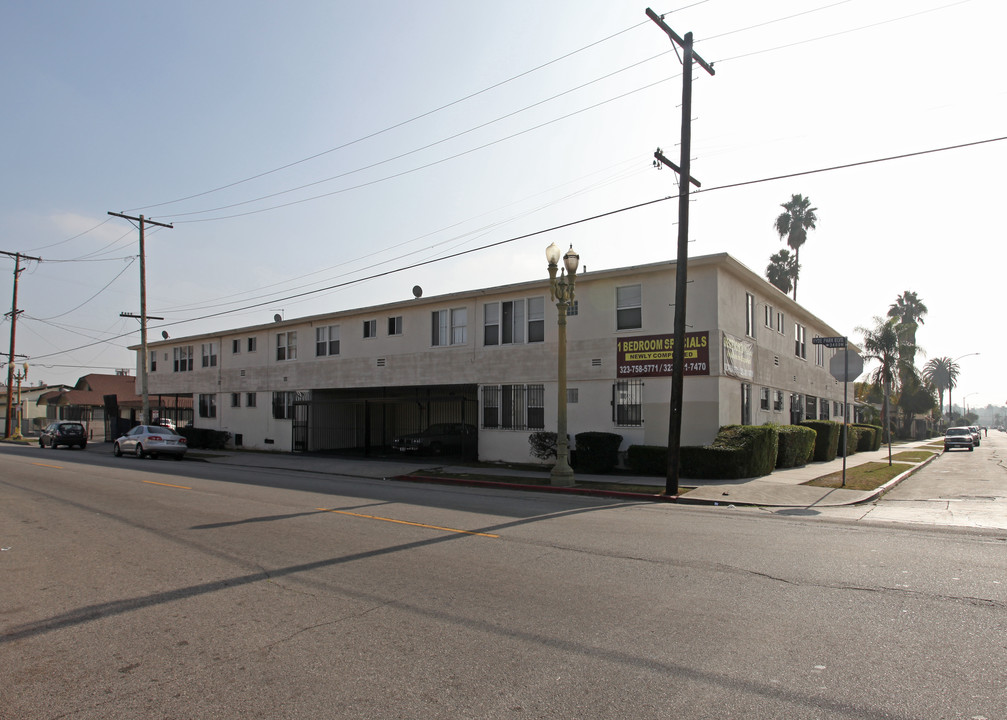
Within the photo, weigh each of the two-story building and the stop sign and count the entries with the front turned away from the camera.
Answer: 1

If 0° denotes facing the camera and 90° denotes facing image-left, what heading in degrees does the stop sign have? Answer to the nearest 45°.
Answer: approximately 180°

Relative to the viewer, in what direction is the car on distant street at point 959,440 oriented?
toward the camera

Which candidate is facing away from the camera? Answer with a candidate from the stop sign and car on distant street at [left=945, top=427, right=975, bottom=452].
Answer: the stop sign

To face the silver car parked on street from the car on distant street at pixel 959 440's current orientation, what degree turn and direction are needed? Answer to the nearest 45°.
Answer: approximately 45° to its right

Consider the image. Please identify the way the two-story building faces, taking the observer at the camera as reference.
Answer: facing the viewer and to the left of the viewer

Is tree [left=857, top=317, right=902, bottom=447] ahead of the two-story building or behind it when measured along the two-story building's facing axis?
behind

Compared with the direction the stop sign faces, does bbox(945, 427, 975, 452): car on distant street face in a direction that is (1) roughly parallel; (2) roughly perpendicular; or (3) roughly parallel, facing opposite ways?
roughly parallel, facing opposite ways

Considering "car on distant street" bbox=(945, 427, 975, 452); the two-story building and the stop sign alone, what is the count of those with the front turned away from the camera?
1

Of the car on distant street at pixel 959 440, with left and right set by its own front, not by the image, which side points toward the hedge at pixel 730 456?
front

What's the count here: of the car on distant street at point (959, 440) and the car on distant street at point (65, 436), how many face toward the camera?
1

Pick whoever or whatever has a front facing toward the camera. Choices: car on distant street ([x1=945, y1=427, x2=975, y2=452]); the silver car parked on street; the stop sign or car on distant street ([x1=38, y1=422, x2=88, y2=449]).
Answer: car on distant street ([x1=945, y1=427, x2=975, y2=452])

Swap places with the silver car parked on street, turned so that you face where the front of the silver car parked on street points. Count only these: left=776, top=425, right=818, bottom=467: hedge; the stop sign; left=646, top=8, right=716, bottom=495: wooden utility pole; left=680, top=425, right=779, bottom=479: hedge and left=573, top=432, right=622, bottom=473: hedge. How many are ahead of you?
0

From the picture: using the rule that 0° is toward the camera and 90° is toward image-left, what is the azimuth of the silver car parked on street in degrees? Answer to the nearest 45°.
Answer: approximately 135°

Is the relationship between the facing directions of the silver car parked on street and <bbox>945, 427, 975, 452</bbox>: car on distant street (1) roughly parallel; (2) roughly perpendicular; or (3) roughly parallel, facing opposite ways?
roughly perpendicular
